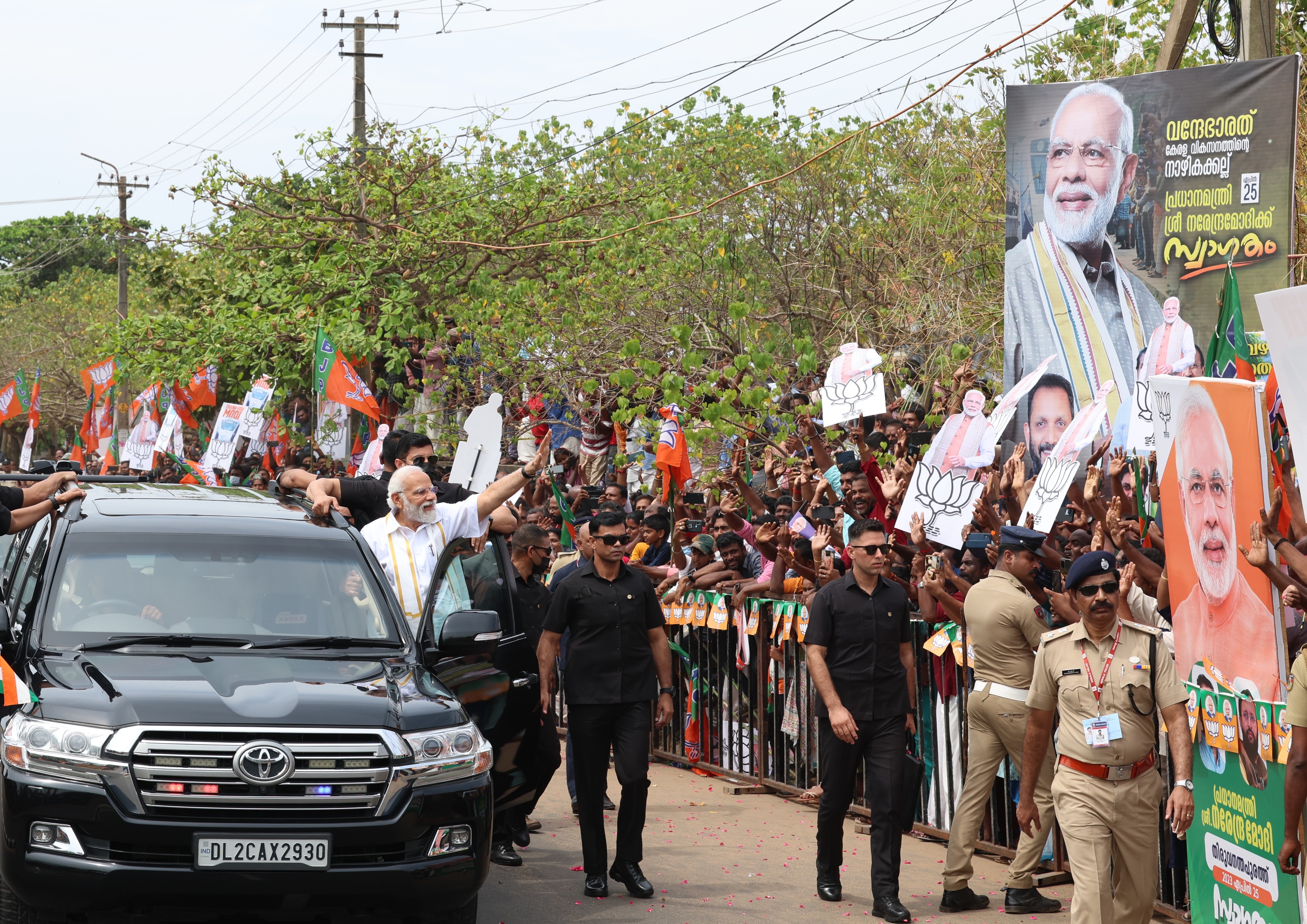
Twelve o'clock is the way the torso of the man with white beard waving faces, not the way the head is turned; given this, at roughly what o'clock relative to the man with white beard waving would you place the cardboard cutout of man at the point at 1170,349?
The cardboard cutout of man is roughly at 10 o'clock from the man with white beard waving.

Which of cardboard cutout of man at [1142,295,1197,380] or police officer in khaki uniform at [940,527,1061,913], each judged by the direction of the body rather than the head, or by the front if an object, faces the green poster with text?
the cardboard cutout of man

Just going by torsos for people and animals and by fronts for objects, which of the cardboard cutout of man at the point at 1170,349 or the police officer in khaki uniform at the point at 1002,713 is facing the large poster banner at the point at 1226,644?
the cardboard cutout of man

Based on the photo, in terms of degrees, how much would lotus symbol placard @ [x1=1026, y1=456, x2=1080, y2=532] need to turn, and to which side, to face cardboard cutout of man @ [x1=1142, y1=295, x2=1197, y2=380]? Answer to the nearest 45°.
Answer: approximately 135° to its left

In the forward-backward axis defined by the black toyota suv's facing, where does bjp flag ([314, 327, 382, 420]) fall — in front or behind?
behind
